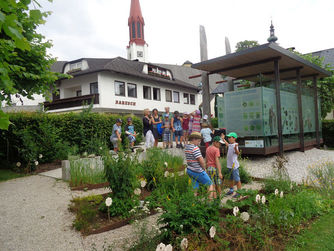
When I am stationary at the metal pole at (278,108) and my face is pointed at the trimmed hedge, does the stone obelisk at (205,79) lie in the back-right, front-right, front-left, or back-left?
front-right

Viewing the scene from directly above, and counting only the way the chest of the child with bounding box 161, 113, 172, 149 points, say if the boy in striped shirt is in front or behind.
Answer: in front

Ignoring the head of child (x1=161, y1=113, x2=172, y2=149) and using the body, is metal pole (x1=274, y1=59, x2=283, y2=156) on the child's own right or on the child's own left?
on the child's own left

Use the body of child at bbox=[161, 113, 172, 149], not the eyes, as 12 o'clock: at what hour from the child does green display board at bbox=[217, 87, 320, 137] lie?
The green display board is roughly at 10 o'clock from the child.

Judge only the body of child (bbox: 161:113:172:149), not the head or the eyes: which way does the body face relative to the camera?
toward the camera

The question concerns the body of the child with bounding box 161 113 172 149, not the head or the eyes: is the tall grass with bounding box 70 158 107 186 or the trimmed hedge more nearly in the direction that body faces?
the tall grass

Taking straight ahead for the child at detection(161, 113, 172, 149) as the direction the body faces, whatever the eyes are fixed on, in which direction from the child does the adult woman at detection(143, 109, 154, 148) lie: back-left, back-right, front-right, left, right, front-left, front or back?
front-right

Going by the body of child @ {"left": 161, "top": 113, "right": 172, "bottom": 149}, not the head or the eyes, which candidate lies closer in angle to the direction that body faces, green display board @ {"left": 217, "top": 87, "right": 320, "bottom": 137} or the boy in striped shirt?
the boy in striped shirt
